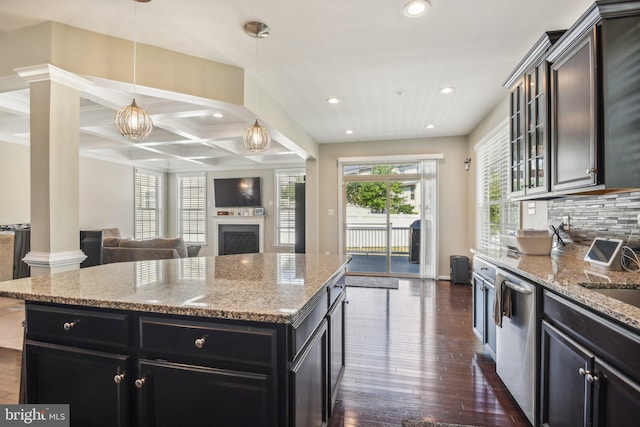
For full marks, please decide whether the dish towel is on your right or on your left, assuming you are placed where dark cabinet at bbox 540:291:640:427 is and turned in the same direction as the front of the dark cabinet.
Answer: on your right

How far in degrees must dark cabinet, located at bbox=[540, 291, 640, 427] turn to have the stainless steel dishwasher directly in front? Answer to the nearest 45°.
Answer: approximately 90° to its right

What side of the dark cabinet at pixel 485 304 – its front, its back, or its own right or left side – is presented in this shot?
left

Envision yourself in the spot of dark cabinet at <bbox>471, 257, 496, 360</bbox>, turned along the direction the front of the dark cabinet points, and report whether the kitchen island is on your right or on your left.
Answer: on your left

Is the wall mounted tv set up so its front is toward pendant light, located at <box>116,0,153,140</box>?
yes

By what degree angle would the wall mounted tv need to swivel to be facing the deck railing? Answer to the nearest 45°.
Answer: approximately 45° to its left

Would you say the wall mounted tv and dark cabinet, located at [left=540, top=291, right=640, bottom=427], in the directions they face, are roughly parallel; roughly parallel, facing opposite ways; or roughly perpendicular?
roughly perpendicular

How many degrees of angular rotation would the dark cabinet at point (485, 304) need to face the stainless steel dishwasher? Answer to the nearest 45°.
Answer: approximately 90° to its left

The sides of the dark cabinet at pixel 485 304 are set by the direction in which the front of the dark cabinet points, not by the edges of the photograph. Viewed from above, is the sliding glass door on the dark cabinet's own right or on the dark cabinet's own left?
on the dark cabinet's own right

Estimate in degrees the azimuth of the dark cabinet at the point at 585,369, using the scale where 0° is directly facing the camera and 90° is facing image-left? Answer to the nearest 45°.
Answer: approximately 45°
